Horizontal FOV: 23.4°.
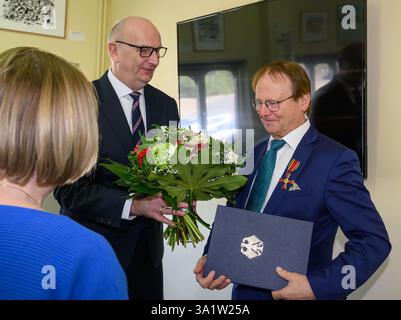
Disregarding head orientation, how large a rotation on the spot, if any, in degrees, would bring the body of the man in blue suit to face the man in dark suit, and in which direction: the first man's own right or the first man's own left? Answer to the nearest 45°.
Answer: approximately 90° to the first man's own right

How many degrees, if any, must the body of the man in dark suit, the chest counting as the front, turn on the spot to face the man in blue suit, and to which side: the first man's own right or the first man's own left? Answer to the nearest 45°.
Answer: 0° — they already face them

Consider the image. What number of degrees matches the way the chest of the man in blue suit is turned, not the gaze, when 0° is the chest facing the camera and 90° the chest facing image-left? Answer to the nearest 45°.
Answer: approximately 45°

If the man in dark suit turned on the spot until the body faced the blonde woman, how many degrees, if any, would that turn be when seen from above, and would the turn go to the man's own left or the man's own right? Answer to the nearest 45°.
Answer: approximately 45° to the man's own right

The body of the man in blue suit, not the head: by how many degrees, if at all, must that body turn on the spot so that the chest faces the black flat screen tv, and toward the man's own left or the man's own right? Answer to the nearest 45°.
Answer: approximately 135° to the man's own right

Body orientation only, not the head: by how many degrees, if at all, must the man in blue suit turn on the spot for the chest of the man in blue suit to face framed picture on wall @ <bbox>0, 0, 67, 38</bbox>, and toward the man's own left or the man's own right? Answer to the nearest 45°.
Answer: approximately 90° to the man's own right

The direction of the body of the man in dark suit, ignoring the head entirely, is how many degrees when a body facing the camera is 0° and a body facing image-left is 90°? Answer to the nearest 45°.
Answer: approximately 315°

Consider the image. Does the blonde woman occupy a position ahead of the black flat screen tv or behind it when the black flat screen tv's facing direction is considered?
ahead

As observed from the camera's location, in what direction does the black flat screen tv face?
facing the viewer and to the left of the viewer

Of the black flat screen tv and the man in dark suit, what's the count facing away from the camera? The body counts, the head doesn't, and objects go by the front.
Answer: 0

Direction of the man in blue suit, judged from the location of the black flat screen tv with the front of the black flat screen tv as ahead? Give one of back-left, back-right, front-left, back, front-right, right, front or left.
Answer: front-left

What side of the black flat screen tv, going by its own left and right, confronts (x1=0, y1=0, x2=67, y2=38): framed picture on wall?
right

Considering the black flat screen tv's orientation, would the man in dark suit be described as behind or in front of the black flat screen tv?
in front

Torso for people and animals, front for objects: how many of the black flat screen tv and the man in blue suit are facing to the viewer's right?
0
